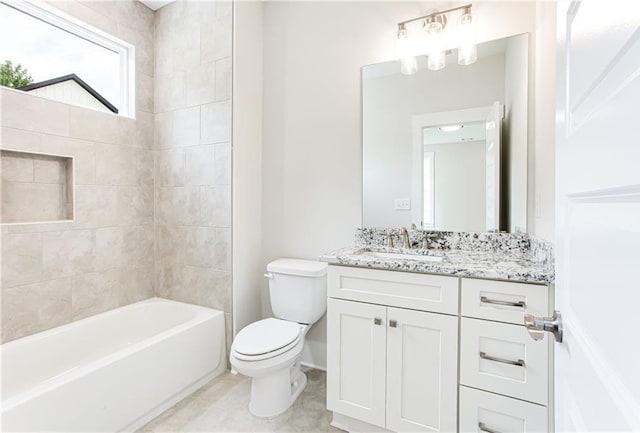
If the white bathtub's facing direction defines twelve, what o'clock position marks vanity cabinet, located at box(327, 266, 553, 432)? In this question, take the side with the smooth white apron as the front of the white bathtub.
The vanity cabinet is roughly at 12 o'clock from the white bathtub.

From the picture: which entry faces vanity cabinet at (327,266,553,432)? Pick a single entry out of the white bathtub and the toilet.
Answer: the white bathtub

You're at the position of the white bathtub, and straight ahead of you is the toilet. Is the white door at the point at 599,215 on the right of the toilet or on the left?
right
